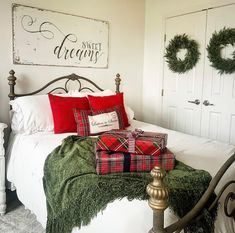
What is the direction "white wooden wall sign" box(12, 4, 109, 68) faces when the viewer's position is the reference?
facing the viewer and to the right of the viewer

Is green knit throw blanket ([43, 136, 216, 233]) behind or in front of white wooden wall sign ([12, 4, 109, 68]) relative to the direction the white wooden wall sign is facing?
in front

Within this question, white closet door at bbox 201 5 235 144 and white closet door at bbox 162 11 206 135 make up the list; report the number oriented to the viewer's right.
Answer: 0

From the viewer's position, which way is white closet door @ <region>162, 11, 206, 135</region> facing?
facing the viewer and to the left of the viewer
